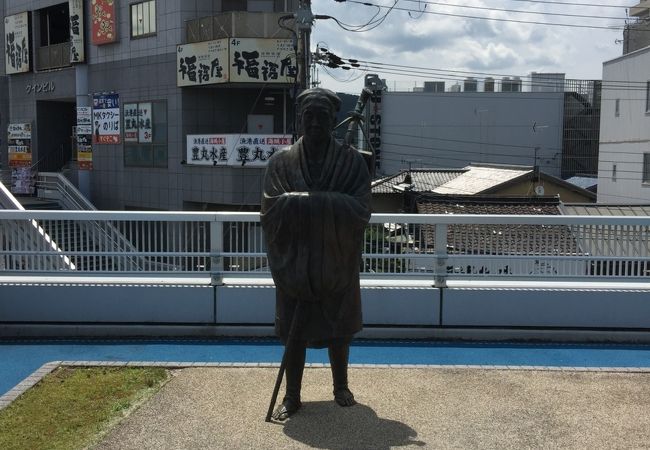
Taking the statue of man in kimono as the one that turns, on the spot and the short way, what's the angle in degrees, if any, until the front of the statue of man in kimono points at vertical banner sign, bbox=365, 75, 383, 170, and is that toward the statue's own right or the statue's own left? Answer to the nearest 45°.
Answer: approximately 180°

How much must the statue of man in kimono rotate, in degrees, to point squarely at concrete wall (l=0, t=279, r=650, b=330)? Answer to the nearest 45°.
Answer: approximately 180°

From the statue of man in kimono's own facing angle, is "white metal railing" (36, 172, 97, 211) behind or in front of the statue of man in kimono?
behind

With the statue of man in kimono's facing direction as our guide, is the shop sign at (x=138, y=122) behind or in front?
behind

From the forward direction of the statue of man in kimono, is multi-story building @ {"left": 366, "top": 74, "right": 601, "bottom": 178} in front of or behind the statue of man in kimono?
behind

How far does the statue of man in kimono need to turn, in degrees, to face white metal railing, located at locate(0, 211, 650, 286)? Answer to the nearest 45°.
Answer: approximately 180°

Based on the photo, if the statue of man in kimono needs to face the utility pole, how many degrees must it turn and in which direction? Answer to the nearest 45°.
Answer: approximately 180°

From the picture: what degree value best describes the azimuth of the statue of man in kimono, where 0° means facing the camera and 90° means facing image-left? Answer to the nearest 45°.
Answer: approximately 0°
